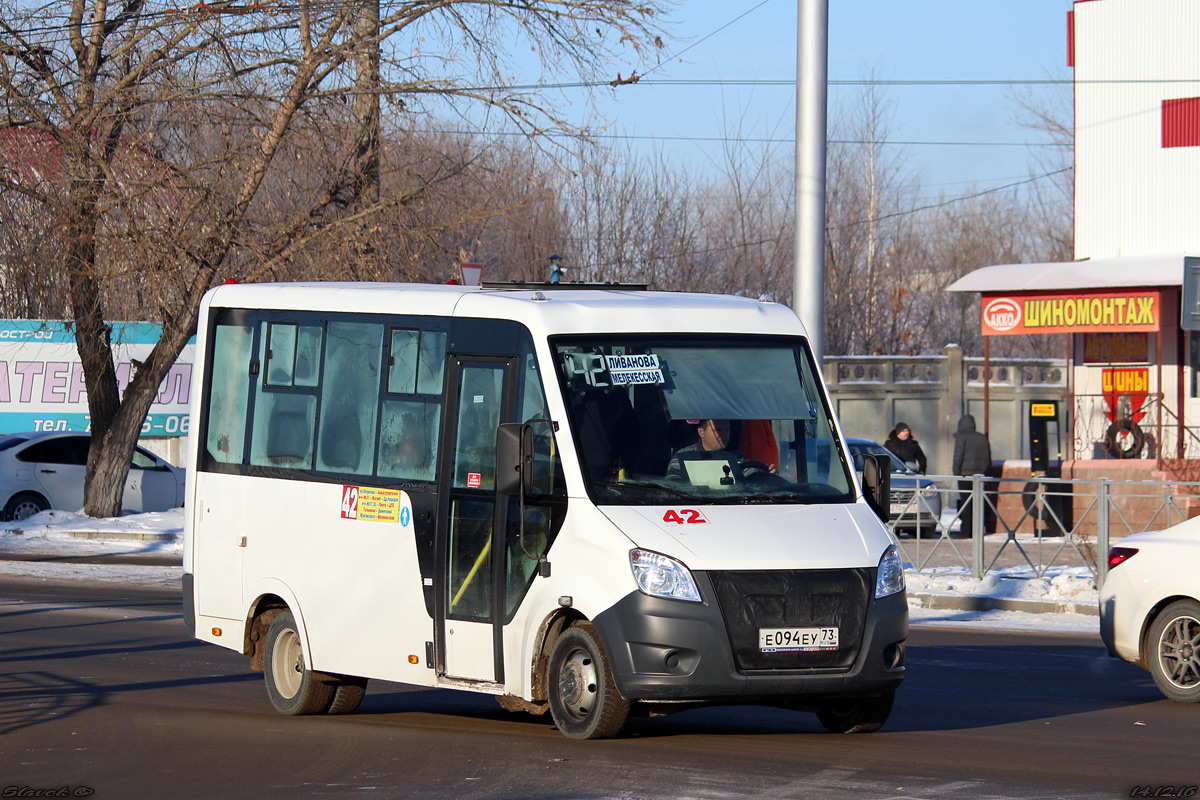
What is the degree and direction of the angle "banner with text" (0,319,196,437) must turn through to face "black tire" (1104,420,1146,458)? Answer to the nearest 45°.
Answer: approximately 45° to its left

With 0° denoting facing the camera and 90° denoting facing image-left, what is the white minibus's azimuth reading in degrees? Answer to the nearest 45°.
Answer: approximately 315°

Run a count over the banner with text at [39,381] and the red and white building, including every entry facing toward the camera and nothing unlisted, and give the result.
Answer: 2

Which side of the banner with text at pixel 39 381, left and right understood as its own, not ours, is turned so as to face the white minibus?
front

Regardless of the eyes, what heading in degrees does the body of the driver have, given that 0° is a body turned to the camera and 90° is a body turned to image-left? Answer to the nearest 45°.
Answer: approximately 315°

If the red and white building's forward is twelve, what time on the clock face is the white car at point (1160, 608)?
The white car is roughly at 12 o'clock from the red and white building.

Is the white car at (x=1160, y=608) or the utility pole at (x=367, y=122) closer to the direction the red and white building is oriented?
the white car

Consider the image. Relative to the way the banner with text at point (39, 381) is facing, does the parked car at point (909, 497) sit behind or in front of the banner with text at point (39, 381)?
in front
